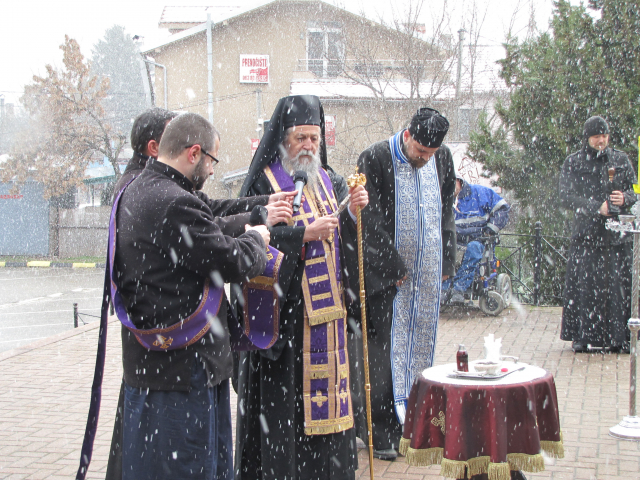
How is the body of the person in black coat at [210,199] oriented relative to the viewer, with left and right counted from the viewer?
facing to the right of the viewer

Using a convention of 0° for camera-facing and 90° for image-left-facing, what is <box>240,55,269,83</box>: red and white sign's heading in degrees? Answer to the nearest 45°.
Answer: approximately 0°

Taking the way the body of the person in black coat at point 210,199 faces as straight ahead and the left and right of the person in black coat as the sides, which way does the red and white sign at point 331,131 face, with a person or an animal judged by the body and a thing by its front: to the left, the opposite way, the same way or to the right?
to the right

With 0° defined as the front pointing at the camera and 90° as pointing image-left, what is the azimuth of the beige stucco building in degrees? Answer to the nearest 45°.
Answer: approximately 0°

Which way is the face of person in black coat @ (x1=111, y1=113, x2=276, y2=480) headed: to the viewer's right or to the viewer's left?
to the viewer's right

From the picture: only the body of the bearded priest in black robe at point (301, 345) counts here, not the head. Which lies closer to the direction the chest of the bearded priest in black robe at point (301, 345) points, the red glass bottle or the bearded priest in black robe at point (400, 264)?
the red glass bottle

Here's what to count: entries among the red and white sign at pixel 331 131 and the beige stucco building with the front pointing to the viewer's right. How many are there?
0

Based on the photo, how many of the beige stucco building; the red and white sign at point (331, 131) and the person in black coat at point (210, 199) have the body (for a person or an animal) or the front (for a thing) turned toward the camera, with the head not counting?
2

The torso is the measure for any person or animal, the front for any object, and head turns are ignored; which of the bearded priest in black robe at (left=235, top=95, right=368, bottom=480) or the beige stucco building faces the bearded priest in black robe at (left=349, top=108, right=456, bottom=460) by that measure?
the beige stucco building

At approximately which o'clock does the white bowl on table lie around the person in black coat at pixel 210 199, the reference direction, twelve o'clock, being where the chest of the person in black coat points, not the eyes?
The white bowl on table is roughly at 12 o'clock from the person in black coat.

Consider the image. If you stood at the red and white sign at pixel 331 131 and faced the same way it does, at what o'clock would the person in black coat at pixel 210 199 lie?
The person in black coat is roughly at 12 o'clock from the red and white sign.

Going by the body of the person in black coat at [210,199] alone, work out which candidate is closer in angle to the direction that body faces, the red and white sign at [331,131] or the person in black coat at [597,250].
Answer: the person in black coat
